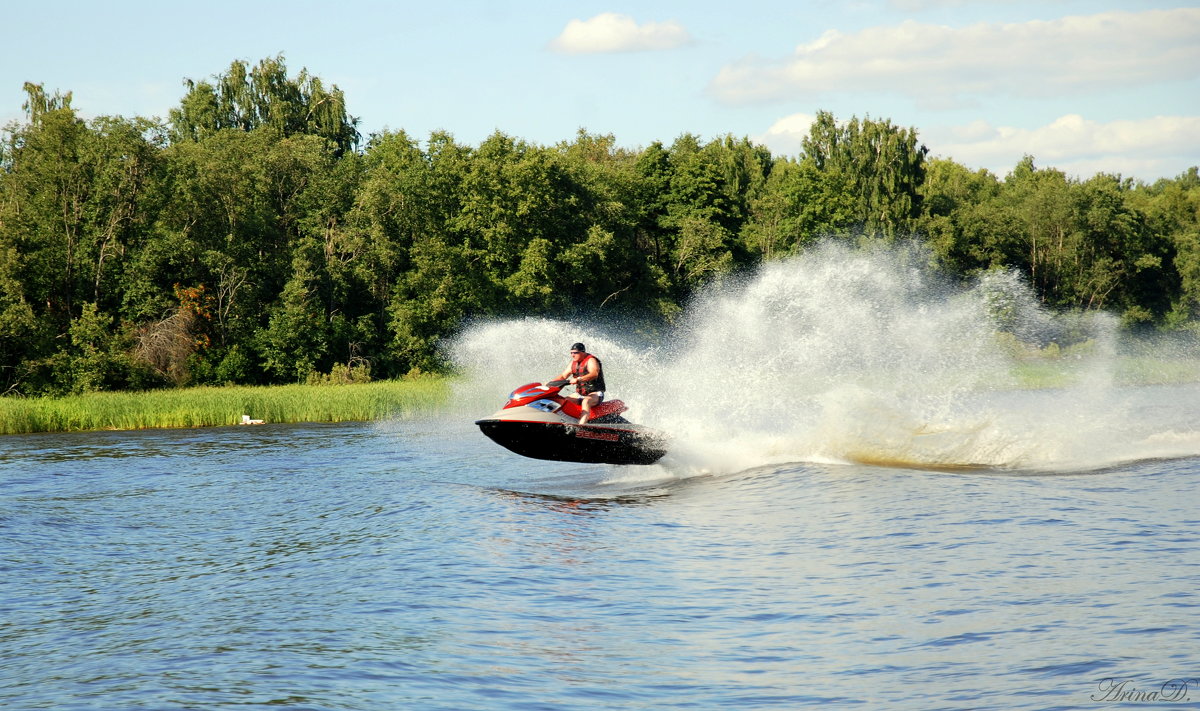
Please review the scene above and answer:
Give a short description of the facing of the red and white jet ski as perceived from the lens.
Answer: facing to the left of the viewer
